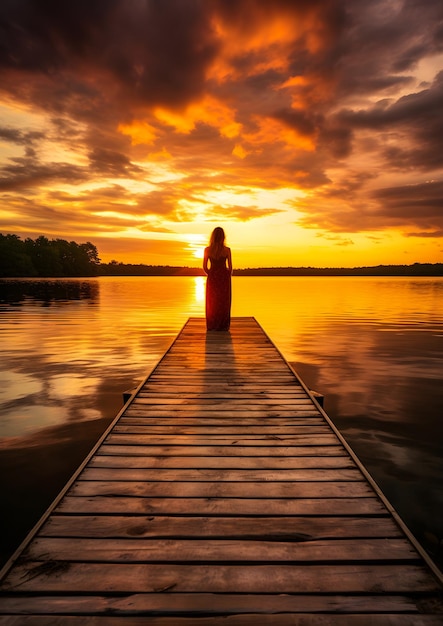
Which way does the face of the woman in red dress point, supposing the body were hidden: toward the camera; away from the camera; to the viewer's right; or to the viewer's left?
away from the camera

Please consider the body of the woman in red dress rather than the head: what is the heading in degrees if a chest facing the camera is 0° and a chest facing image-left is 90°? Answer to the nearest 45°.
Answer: approximately 180°
